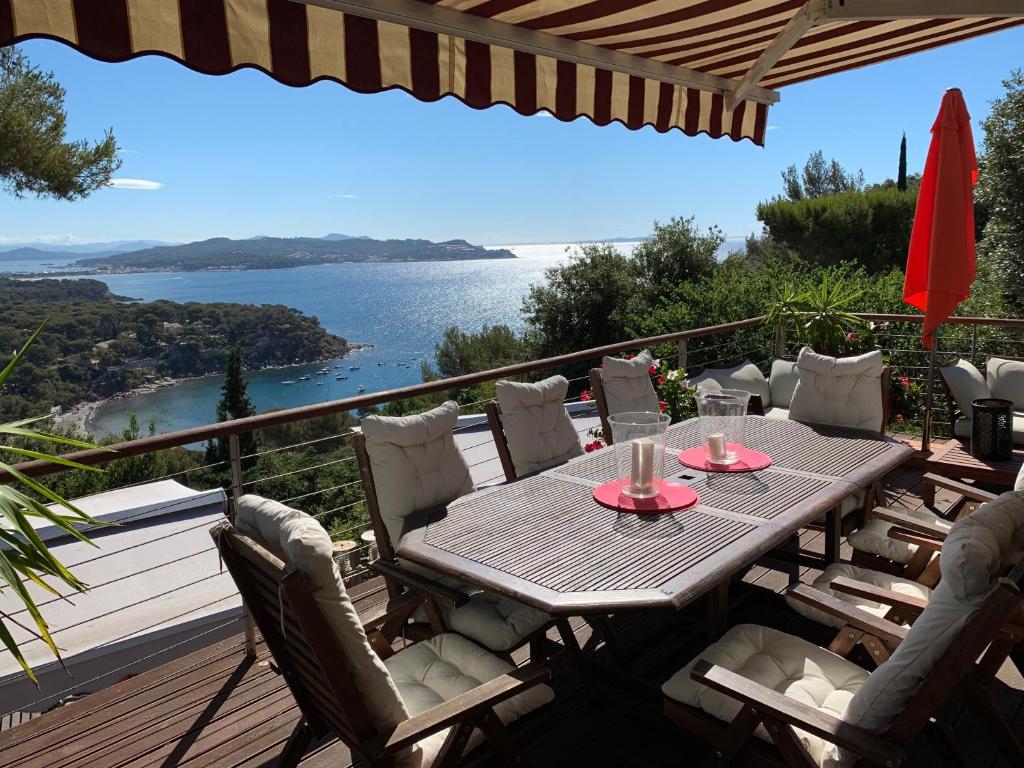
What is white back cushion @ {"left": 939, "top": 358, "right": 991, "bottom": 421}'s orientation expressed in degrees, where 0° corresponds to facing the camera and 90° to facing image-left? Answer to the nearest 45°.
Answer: approximately 45°

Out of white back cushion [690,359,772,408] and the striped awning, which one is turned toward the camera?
the white back cushion

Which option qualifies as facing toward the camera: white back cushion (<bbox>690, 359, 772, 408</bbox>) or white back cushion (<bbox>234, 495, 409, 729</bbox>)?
white back cushion (<bbox>690, 359, 772, 408</bbox>)

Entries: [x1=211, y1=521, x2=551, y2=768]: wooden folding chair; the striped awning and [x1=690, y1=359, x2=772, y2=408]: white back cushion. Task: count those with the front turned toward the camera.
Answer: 1

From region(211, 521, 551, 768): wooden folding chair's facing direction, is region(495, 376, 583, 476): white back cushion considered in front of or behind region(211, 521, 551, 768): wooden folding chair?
in front

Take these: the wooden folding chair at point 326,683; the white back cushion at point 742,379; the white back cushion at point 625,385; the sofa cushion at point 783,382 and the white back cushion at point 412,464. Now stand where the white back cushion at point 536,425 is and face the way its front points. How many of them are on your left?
3

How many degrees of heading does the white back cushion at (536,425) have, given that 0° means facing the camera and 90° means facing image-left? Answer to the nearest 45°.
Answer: approximately 315°

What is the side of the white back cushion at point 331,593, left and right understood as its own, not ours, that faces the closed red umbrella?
front

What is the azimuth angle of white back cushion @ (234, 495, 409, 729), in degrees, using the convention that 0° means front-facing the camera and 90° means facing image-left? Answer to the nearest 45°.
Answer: approximately 225°

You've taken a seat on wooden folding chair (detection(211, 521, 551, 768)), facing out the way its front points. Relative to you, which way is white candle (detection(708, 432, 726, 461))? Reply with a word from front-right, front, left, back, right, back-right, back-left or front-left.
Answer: front

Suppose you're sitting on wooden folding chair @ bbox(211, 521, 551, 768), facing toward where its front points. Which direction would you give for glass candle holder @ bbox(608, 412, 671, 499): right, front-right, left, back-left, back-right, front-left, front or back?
front

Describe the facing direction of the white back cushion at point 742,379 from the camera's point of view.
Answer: facing the viewer

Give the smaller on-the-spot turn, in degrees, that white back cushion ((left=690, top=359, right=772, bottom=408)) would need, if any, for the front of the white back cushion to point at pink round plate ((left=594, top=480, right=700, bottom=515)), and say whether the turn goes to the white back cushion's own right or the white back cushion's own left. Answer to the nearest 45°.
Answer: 0° — it already faces it

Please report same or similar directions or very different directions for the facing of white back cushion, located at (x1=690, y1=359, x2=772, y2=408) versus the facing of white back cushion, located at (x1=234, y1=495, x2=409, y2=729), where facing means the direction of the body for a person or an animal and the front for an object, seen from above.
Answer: very different directions

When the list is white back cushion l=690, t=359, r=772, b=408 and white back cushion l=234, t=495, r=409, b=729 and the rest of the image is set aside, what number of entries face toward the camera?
1
